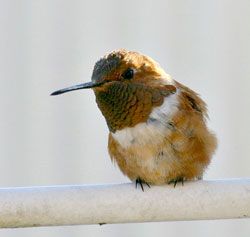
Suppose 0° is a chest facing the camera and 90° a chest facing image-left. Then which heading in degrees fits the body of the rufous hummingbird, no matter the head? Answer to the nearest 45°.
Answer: approximately 45°
